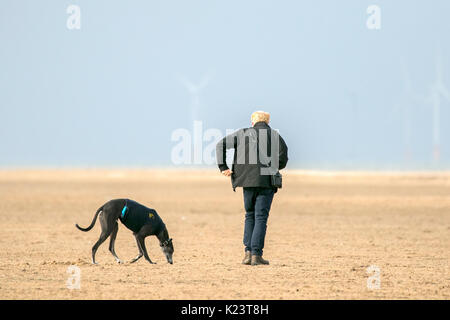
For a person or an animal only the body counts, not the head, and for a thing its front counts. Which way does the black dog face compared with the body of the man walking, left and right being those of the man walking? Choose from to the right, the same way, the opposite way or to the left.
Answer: to the right

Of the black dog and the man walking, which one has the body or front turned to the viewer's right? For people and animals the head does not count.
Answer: the black dog

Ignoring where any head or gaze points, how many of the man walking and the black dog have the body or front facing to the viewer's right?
1

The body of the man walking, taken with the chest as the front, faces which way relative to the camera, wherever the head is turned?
away from the camera

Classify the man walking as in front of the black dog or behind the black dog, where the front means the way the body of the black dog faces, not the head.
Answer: in front

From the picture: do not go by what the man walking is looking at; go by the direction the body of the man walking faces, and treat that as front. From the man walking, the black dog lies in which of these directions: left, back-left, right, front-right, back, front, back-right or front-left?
left

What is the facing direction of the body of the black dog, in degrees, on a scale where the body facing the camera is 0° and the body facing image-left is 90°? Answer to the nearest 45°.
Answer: approximately 270°

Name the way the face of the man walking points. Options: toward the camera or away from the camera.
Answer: away from the camera
